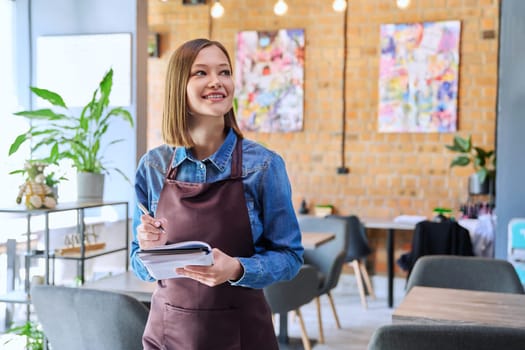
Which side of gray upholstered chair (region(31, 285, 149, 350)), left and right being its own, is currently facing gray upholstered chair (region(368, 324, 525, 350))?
right

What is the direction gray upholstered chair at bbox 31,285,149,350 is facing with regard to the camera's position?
facing away from the viewer and to the right of the viewer

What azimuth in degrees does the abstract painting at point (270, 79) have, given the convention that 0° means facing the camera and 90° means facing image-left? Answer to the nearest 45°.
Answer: approximately 0°

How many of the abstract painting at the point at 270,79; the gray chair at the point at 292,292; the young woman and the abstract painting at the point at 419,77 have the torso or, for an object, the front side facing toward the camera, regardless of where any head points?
3

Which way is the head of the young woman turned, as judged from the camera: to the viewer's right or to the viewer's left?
to the viewer's right

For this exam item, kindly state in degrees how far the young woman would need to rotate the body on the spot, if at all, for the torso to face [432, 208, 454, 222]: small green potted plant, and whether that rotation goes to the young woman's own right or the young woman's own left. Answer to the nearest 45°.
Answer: approximately 135° to the young woman's own left
